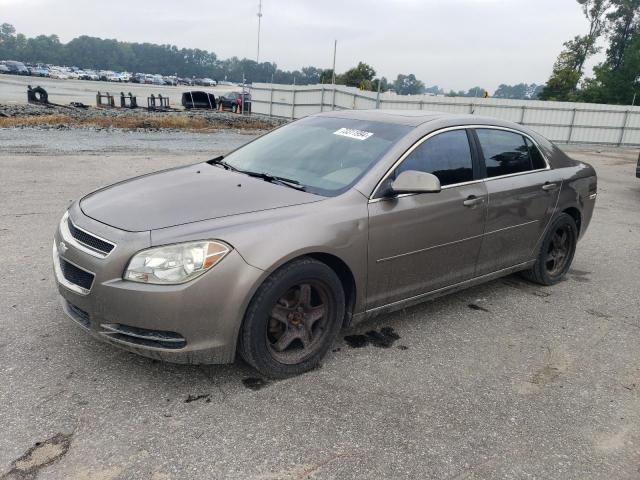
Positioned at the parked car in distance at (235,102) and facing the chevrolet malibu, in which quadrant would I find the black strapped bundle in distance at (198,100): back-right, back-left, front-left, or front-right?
back-right

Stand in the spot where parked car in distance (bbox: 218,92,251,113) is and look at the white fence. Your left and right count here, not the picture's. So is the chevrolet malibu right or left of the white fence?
right

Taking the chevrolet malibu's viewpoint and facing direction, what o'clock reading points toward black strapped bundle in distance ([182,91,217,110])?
The black strapped bundle in distance is roughly at 4 o'clock from the chevrolet malibu.

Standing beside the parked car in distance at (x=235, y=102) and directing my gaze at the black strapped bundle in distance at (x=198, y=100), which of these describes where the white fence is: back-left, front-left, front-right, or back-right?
back-left

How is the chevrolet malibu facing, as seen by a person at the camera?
facing the viewer and to the left of the viewer

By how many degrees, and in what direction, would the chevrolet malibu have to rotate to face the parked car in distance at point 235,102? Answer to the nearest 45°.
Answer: approximately 135° to its right

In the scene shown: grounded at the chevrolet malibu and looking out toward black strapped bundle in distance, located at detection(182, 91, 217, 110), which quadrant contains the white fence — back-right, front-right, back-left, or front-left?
front-right

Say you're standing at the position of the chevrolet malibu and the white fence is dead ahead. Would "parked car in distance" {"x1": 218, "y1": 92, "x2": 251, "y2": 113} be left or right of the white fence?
left

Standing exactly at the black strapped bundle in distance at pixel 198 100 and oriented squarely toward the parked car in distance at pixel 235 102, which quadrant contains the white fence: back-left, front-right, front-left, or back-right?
front-right
